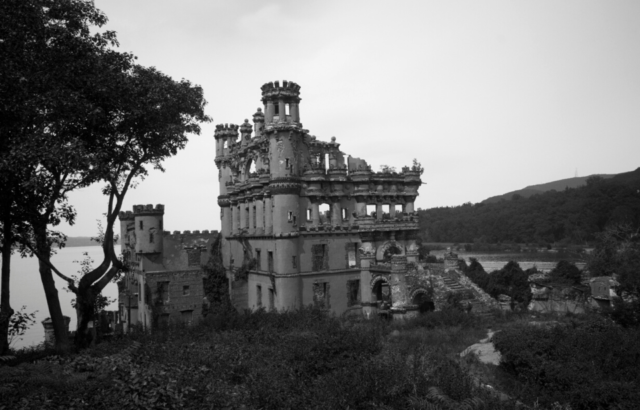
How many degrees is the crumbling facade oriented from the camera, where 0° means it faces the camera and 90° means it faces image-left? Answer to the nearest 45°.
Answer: approximately 315°

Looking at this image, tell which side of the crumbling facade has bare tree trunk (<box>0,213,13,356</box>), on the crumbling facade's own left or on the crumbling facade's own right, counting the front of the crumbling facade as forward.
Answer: on the crumbling facade's own right

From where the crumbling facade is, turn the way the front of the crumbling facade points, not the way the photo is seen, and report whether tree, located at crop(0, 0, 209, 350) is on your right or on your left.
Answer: on your right

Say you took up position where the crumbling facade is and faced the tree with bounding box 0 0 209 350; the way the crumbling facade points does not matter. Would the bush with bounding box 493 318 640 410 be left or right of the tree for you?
left

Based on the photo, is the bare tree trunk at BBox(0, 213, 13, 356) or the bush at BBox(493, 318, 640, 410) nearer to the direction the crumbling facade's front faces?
the bush

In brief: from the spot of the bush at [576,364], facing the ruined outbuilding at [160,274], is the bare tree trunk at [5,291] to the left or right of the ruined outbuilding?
left
